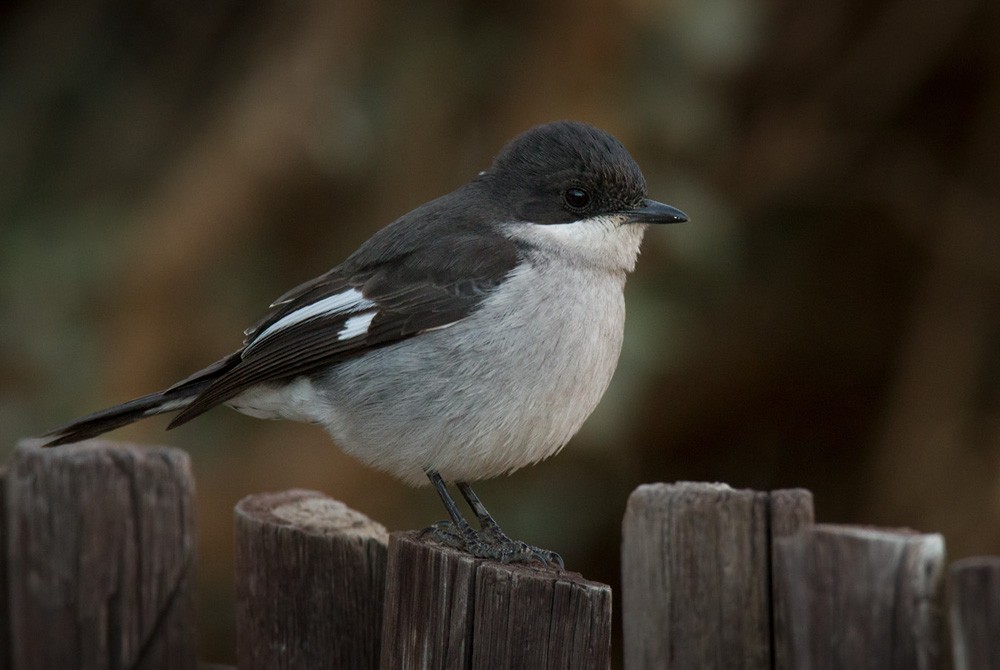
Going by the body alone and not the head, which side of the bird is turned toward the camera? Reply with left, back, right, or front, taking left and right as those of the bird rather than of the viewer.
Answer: right

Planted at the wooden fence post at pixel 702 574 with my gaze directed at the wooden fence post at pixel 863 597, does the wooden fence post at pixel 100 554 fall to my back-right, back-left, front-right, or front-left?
back-right

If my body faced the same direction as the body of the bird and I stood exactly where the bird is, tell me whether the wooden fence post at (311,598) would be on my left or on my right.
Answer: on my right

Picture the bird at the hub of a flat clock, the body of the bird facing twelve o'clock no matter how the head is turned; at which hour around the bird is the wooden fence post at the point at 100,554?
The wooden fence post is roughly at 5 o'clock from the bird.

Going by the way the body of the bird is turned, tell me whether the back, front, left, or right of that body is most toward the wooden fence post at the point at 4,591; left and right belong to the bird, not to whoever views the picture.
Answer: back

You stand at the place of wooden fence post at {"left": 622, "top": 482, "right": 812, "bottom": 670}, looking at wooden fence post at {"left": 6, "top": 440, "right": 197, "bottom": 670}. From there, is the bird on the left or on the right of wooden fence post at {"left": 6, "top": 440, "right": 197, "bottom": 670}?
right
